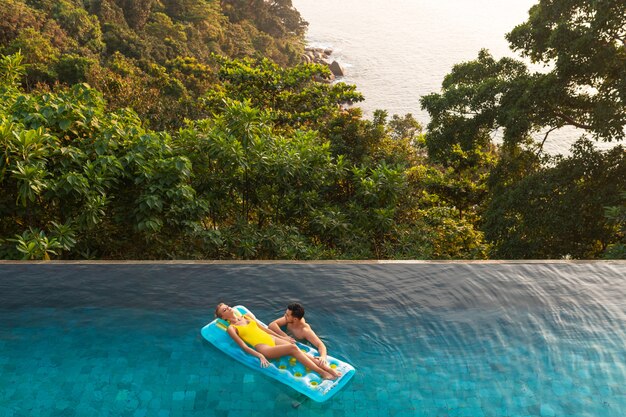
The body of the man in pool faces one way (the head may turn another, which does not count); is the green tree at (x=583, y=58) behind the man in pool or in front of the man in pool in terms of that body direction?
behind

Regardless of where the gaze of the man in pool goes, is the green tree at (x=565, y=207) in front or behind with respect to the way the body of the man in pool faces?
behind

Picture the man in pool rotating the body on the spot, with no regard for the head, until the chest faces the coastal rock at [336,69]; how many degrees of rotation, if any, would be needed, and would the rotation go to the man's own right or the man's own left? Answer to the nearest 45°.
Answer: approximately 135° to the man's own right

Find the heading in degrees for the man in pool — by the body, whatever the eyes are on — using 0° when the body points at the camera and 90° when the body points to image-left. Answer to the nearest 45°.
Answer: approximately 45°
